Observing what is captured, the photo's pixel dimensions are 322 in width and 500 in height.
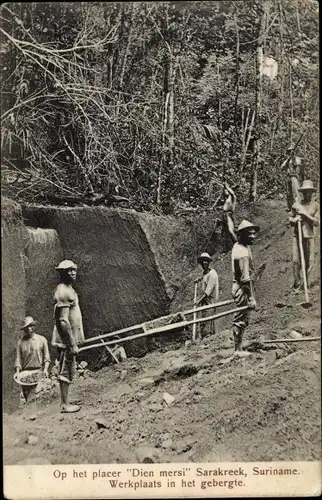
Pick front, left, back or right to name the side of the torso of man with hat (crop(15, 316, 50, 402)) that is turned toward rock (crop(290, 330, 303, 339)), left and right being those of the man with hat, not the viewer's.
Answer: left

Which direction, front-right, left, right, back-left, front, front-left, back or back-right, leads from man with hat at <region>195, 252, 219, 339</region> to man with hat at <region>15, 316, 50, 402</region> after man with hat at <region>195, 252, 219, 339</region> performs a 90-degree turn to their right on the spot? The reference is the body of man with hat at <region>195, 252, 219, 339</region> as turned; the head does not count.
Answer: front-left

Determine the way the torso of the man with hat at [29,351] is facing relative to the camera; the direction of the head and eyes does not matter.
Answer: toward the camera

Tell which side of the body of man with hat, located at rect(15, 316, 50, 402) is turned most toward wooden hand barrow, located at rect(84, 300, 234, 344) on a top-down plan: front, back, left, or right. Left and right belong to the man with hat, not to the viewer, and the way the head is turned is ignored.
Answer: left

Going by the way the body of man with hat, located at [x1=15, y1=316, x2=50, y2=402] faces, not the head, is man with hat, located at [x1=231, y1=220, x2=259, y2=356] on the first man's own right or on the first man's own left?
on the first man's own left
